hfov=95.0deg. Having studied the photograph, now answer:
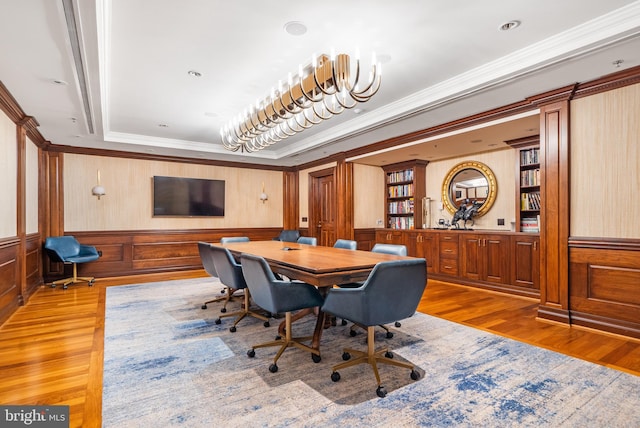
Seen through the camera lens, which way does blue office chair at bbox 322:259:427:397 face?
facing away from the viewer and to the left of the viewer

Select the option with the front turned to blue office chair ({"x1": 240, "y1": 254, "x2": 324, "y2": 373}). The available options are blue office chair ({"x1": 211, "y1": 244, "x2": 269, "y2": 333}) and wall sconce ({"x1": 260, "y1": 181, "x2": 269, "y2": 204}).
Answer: the wall sconce

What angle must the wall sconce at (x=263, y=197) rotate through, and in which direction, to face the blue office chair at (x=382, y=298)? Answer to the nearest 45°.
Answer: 0° — it already faces it

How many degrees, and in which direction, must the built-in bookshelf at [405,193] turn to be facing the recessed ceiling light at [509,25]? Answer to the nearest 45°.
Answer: approximately 45° to its left

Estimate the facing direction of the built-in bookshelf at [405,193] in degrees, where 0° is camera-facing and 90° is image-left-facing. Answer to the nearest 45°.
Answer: approximately 45°

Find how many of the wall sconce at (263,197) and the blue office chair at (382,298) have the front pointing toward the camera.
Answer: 1

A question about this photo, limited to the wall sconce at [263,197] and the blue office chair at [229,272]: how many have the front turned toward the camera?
1
